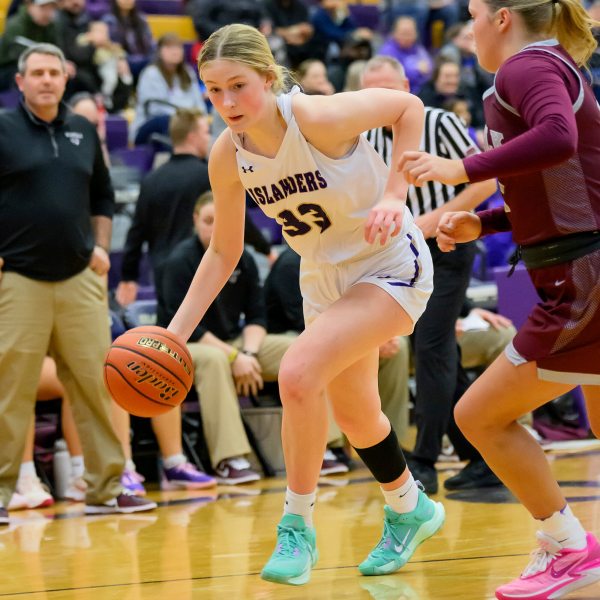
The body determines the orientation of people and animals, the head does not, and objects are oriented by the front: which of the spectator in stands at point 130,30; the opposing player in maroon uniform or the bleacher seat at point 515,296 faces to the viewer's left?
the opposing player in maroon uniform

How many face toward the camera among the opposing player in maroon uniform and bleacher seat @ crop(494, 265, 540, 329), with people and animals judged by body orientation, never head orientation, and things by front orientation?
1

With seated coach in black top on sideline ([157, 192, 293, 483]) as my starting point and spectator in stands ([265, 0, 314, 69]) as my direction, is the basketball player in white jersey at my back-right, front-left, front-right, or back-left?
back-right

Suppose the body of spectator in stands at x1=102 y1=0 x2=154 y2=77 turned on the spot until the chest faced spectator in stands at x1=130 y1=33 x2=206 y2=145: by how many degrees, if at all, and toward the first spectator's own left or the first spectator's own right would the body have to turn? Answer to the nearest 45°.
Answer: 0° — they already face them

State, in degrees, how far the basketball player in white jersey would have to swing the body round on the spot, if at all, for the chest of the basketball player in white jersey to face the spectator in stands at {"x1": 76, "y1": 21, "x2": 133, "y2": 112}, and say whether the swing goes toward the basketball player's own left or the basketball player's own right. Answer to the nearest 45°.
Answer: approximately 135° to the basketball player's own right

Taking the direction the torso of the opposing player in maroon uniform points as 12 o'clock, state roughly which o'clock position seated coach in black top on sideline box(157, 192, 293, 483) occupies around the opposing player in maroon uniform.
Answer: The seated coach in black top on sideline is roughly at 2 o'clock from the opposing player in maroon uniform.

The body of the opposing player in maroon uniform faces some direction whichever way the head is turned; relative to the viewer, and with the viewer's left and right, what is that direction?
facing to the left of the viewer

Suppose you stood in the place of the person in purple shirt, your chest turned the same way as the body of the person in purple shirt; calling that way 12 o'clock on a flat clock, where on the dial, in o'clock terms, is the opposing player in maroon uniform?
The opposing player in maroon uniform is roughly at 12 o'clock from the person in purple shirt.

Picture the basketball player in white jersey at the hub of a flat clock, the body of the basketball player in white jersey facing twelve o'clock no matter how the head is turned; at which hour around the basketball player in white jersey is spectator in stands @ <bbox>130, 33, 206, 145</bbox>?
The spectator in stands is roughly at 4 o'clock from the basketball player in white jersey.

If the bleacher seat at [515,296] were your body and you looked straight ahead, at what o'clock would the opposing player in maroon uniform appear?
The opposing player in maroon uniform is roughly at 12 o'clock from the bleacher seat.

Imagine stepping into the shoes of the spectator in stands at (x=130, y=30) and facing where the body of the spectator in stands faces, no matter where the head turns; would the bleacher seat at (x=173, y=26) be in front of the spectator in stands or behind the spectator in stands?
behind
